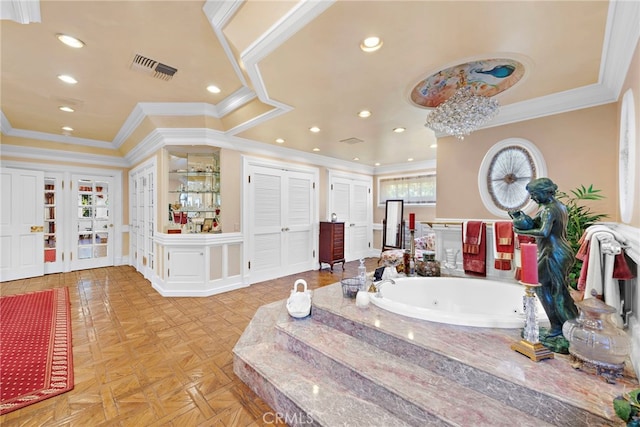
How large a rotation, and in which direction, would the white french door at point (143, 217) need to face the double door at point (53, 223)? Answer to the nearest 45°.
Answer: approximately 90° to its right

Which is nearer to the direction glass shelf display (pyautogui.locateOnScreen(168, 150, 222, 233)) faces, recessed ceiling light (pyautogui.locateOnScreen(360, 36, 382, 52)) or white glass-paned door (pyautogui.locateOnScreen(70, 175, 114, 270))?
the recessed ceiling light

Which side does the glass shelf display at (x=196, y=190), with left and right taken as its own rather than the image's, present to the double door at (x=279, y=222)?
left

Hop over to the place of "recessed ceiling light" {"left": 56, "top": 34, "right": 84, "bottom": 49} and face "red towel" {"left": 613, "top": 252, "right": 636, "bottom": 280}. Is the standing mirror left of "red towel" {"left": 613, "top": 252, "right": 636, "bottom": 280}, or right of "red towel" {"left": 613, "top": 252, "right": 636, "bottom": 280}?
left

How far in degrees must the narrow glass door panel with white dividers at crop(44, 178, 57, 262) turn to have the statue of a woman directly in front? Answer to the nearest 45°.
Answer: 0° — it already faces it

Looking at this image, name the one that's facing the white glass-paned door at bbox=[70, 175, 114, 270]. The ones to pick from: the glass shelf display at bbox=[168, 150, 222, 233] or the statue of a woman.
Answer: the statue of a woman

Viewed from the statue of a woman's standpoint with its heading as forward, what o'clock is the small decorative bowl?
The small decorative bowl is roughly at 12 o'clock from the statue of a woman.

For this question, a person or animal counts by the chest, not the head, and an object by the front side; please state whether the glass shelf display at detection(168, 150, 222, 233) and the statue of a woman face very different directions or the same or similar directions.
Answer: very different directions

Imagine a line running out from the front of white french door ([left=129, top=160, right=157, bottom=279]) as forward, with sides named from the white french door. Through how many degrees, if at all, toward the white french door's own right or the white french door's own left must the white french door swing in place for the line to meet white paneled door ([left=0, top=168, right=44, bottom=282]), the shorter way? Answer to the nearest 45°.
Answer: approximately 90° to the white french door's own right

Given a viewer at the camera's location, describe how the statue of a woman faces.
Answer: facing to the left of the viewer

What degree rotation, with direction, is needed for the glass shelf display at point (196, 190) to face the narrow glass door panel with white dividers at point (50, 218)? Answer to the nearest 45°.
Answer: approximately 135° to its right

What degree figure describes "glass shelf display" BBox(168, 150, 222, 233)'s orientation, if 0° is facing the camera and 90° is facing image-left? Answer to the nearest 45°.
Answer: approximately 0°
